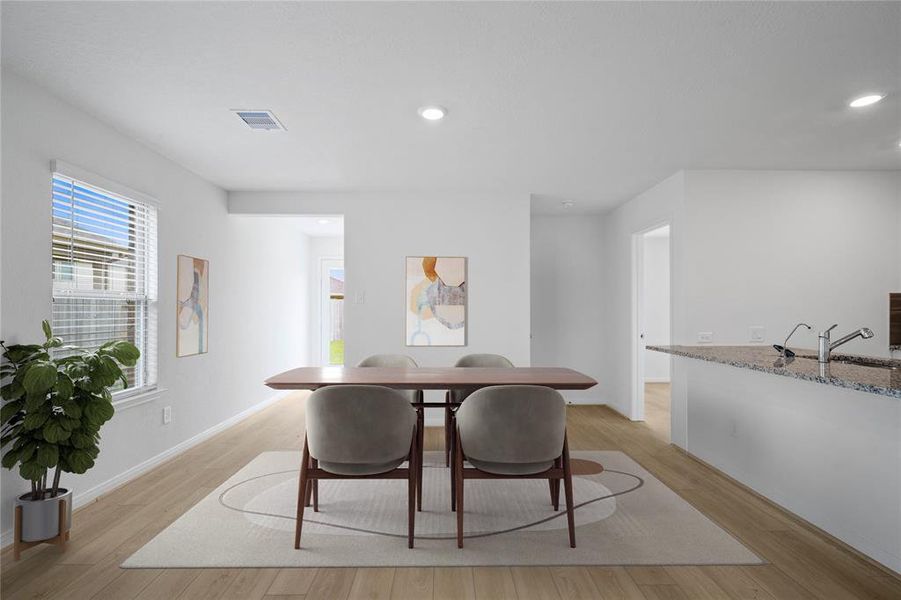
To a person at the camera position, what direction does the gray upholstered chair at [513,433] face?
facing away from the viewer

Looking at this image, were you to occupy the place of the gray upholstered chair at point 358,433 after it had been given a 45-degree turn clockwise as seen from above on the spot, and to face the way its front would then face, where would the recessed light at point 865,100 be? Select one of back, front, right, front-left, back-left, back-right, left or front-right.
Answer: front-right

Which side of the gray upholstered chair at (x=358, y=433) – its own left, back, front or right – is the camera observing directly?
back

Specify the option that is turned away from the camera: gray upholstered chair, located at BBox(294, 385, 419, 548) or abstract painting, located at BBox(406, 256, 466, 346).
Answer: the gray upholstered chair

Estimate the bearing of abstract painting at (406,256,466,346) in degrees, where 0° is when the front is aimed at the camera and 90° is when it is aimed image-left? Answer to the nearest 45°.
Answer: approximately 0°

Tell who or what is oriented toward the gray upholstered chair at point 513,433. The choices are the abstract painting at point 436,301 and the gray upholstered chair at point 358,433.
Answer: the abstract painting

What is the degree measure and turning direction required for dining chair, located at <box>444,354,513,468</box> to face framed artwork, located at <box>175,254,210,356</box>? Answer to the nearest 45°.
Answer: approximately 90° to its right
